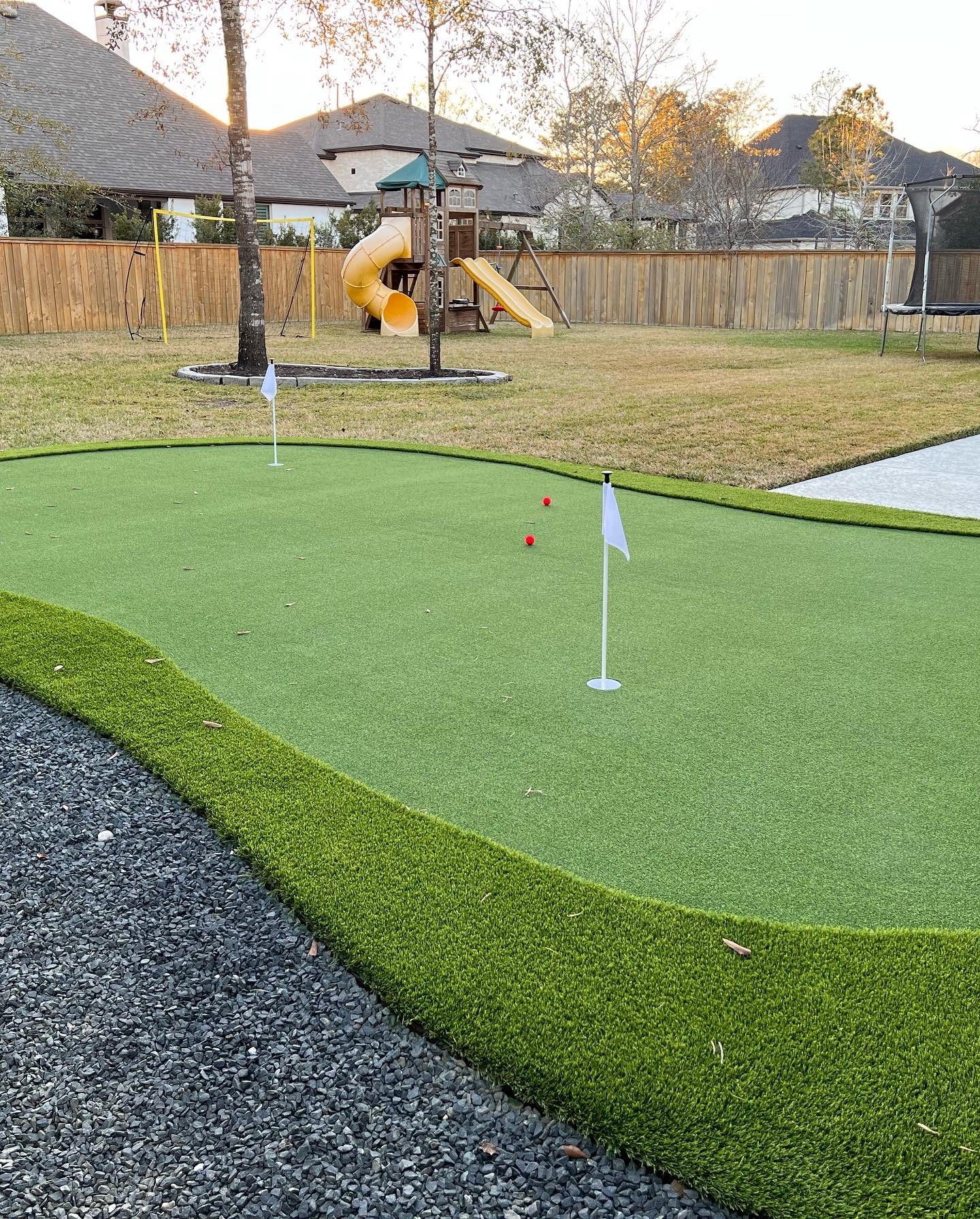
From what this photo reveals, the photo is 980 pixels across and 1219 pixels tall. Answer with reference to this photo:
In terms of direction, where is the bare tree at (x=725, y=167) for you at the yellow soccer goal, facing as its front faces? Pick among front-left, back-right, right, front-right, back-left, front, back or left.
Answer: back-left

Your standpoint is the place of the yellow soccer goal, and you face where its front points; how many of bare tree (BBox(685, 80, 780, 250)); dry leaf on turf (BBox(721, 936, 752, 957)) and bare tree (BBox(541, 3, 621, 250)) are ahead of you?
1

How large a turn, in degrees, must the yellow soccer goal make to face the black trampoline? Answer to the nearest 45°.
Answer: approximately 45° to its left

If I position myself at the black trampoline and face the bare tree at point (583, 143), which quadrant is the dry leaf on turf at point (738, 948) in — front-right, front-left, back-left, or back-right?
back-left

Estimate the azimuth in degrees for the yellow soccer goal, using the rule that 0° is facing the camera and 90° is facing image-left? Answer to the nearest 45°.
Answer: approximately 0°

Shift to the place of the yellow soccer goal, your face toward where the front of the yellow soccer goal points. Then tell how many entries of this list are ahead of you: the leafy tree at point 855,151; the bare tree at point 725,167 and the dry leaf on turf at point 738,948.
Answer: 1

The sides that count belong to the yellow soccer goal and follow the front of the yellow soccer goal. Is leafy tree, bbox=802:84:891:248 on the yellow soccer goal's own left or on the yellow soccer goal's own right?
on the yellow soccer goal's own left

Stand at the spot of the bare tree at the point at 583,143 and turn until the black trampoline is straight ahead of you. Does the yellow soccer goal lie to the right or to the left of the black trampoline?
right

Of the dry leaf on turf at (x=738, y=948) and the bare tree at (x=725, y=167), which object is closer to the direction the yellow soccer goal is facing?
the dry leaf on turf

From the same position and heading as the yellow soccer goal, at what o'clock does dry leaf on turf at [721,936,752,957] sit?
The dry leaf on turf is roughly at 12 o'clock from the yellow soccer goal.

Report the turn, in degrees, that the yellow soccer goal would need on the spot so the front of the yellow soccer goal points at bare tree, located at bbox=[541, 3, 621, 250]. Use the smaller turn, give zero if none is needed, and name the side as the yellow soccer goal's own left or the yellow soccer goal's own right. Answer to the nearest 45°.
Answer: approximately 135° to the yellow soccer goal's own left
